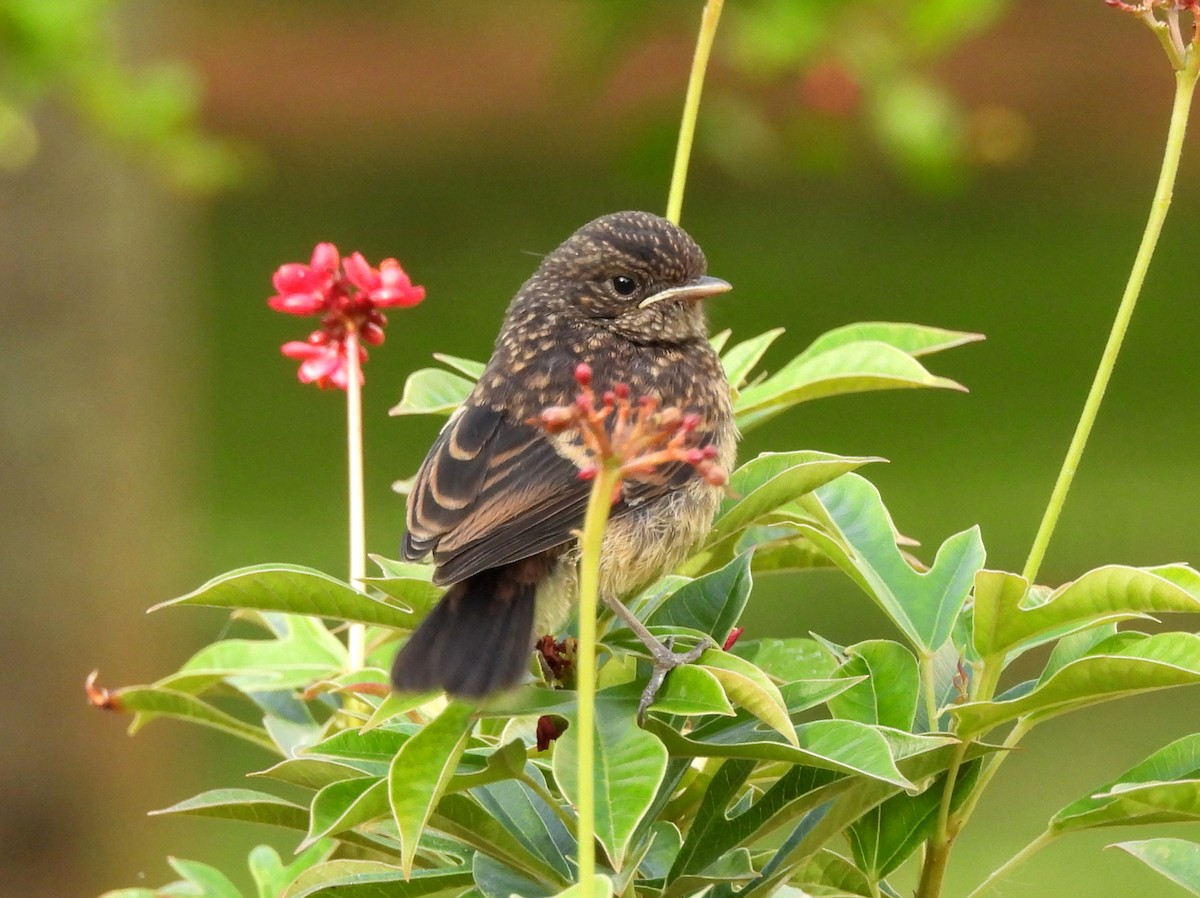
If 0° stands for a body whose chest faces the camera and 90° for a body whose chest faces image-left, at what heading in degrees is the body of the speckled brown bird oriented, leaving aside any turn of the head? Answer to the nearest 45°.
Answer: approximately 270°

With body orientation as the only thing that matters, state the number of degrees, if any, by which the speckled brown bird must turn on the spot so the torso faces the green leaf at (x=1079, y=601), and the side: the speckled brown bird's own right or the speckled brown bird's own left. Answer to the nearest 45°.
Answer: approximately 45° to the speckled brown bird's own right

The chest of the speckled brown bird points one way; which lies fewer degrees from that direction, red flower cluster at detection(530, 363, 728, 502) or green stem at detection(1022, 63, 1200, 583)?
the green stem

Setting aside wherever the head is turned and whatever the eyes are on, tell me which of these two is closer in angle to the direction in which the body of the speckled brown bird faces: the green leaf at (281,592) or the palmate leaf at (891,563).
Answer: the palmate leaf

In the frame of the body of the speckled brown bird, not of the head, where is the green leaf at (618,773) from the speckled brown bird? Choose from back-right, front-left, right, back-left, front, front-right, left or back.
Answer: right

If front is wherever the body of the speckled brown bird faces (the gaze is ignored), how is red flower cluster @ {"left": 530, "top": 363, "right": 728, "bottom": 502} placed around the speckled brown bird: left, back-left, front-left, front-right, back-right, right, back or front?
right

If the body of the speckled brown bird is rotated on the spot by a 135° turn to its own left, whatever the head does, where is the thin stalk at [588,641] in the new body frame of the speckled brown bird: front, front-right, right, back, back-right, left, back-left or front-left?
back-left

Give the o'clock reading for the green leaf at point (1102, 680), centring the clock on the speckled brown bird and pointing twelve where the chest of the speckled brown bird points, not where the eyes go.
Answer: The green leaf is roughly at 2 o'clock from the speckled brown bird.

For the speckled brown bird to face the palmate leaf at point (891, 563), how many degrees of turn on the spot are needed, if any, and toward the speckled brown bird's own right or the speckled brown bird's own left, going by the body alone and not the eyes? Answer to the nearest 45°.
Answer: approximately 45° to the speckled brown bird's own right
